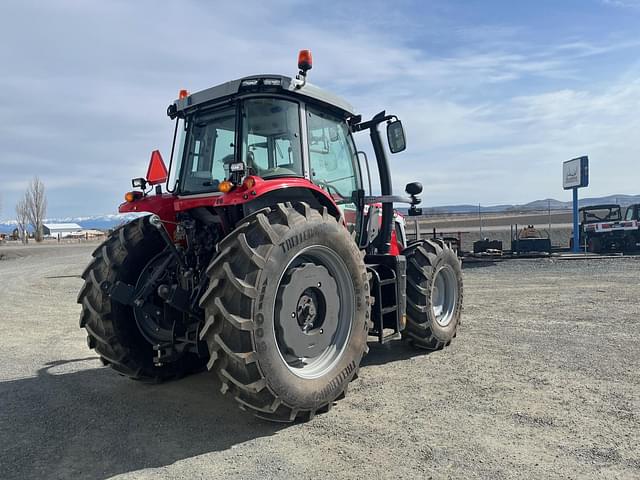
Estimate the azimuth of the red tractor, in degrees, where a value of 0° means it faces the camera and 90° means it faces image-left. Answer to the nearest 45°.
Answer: approximately 225°

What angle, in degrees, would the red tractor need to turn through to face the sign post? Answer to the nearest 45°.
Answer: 0° — it already faces it

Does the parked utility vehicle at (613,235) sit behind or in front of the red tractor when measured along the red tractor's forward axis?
in front
